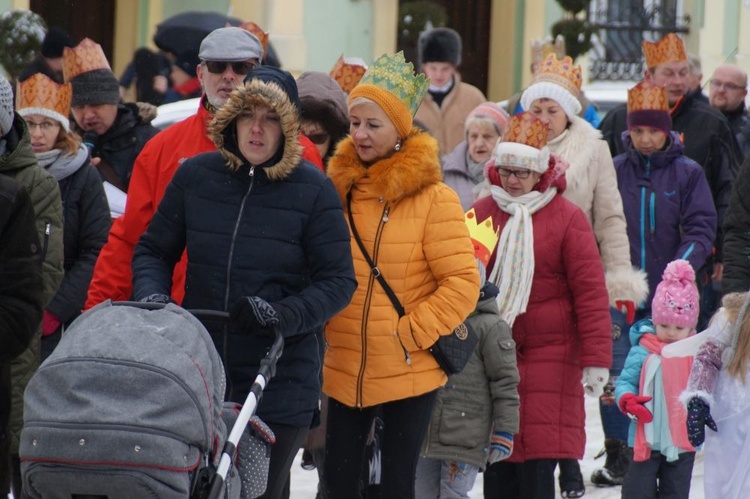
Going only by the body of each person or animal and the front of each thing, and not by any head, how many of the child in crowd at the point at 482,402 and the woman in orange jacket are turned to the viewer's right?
0

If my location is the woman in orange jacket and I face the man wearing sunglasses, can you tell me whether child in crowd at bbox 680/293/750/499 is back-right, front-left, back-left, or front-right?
back-right

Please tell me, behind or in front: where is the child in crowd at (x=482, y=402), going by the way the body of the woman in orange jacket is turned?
behind

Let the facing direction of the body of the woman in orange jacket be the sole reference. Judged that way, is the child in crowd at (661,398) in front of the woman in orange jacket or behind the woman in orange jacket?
behind

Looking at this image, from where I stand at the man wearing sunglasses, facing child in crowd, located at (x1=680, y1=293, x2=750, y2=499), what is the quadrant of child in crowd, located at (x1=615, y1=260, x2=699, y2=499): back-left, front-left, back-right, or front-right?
front-left

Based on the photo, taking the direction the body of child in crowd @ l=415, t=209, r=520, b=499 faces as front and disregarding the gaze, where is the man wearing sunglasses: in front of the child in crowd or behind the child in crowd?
in front

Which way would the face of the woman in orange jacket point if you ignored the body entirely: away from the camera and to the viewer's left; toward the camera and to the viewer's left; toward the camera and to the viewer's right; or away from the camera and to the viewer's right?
toward the camera and to the viewer's left

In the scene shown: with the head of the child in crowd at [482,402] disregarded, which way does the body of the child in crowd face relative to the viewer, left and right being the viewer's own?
facing the viewer and to the left of the viewer
